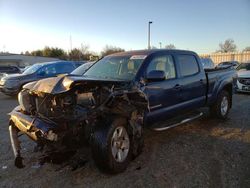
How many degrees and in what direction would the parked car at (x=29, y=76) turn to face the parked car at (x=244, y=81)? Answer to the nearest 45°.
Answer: approximately 135° to its left

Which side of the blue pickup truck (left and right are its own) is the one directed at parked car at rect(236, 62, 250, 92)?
back

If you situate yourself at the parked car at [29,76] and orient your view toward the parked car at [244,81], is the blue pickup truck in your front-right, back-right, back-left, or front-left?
front-right

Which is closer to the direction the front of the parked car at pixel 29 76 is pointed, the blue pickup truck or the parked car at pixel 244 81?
the blue pickup truck

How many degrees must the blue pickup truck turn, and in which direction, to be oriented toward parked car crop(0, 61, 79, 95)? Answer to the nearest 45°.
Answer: approximately 90° to its right

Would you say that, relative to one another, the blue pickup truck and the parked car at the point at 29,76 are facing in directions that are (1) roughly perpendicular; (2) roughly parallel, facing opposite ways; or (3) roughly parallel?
roughly parallel

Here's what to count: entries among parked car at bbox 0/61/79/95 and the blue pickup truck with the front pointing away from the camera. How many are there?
0
